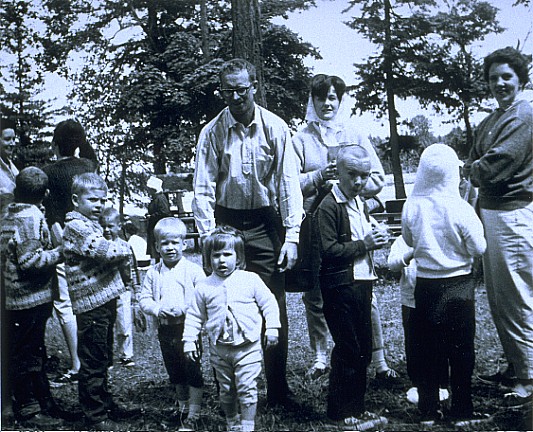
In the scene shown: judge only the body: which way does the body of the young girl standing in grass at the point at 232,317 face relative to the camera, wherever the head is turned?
toward the camera

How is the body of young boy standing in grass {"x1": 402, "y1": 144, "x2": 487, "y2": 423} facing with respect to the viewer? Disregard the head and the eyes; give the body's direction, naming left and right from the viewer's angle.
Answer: facing away from the viewer

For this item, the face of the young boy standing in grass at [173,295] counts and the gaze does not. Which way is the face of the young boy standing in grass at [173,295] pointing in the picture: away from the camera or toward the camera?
toward the camera

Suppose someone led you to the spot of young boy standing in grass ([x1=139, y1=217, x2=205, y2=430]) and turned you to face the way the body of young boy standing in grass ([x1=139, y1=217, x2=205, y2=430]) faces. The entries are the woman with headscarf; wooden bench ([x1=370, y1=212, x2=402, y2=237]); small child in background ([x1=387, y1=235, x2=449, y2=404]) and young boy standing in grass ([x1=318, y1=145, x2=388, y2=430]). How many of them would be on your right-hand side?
0

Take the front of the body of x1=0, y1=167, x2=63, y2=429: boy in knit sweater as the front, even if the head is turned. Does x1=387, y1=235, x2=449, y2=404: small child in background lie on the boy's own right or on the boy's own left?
on the boy's own right

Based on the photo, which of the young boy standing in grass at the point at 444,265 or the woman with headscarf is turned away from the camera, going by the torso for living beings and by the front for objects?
the young boy standing in grass

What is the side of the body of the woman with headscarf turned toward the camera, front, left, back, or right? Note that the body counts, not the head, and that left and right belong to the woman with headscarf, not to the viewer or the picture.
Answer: front

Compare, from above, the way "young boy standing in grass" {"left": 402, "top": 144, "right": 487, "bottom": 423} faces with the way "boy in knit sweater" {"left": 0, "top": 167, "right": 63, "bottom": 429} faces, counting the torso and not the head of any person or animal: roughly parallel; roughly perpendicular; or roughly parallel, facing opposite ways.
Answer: roughly parallel

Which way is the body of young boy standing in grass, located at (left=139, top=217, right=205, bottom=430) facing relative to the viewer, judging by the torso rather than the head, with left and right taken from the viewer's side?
facing the viewer

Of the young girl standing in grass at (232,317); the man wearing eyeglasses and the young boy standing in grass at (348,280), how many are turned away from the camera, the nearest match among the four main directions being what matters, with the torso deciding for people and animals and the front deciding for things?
0

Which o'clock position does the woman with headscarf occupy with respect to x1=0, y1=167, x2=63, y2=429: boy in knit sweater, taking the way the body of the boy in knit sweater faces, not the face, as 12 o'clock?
The woman with headscarf is roughly at 2 o'clock from the boy in knit sweater.

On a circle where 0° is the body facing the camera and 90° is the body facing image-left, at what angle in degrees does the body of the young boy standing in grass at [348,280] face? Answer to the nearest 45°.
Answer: approximately 315°

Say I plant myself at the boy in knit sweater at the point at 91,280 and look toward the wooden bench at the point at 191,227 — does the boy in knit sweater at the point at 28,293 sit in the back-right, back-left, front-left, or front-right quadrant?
back-left

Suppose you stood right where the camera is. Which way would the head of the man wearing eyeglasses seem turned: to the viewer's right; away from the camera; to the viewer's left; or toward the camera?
toward the camera
